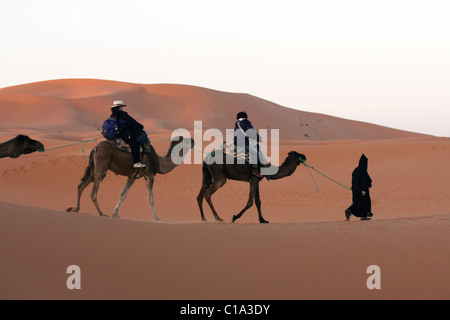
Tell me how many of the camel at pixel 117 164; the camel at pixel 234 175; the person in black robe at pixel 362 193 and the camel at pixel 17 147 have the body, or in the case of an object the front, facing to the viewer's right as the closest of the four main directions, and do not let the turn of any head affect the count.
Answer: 4

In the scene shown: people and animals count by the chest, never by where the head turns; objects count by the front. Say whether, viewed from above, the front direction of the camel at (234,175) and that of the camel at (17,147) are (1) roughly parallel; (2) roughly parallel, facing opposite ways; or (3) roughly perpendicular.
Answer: roughly parallel

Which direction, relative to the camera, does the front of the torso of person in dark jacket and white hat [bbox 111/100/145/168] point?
to the viewer's right

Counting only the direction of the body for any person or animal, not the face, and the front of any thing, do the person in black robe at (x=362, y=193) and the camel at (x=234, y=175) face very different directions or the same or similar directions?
same or similar directions

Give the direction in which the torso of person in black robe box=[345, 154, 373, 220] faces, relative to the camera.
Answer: to the viewer's right

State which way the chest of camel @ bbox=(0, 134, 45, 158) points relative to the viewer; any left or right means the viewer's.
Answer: facing to the right of the viewer

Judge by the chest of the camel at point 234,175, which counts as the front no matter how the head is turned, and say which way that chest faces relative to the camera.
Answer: to the viewer's right

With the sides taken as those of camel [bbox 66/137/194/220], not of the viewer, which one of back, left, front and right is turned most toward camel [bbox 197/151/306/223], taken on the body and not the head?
front

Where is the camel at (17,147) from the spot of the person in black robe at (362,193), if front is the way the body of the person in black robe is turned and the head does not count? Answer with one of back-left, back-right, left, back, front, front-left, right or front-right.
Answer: back-right

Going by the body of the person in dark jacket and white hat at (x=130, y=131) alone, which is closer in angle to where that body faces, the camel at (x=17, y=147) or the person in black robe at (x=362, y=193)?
the person in black robe

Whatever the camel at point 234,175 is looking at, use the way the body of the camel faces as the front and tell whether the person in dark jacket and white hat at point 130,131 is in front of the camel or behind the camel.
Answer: behind

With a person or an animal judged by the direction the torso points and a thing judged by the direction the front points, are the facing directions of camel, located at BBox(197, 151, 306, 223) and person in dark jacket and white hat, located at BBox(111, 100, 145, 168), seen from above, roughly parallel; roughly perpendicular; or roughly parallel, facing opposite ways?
roughly parallel

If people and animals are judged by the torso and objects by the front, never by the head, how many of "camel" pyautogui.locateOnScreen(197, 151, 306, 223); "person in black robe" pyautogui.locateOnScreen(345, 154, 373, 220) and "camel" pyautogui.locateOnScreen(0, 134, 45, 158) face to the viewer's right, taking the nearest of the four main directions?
3

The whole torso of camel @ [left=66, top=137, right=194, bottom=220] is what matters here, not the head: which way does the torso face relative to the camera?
to the viewer's right

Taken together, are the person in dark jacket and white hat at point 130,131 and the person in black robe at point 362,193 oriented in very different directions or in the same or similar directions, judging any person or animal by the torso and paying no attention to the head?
same or similar directions
